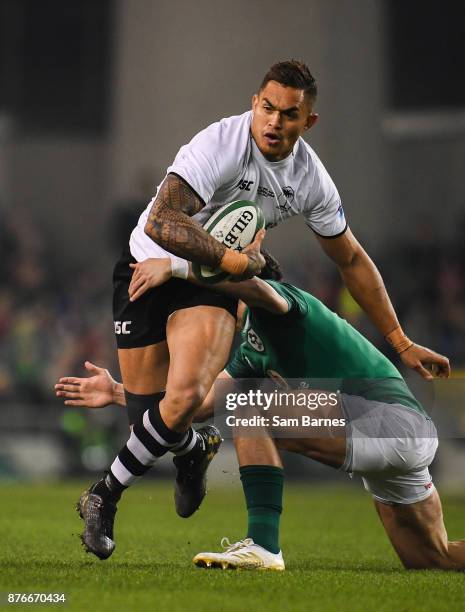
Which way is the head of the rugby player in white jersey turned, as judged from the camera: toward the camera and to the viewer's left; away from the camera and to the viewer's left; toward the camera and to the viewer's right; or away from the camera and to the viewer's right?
toward the camera and to the viewer's left

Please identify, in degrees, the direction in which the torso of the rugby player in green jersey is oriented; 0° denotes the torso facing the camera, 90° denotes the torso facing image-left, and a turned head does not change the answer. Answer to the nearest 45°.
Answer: approximately 90°
